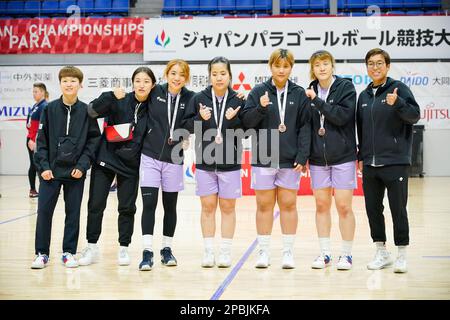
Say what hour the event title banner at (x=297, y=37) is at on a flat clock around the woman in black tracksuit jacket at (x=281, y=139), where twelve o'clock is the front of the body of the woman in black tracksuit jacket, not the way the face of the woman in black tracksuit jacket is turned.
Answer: The event title banner is roughly at 6 o'clock from the woman in black tracksuit jacket.

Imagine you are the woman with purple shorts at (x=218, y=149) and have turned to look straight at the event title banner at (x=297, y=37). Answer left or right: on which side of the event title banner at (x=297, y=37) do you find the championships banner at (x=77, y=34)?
left

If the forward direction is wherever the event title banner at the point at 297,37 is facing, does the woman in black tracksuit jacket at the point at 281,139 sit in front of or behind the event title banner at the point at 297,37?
in front

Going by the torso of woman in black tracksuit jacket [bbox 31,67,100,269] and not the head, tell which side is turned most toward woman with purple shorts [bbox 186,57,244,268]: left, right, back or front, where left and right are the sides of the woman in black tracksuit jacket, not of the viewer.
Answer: left

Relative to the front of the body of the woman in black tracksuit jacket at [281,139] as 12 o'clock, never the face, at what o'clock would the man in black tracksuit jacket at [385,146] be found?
the man in black tracksuit jacket at [385,146] is roughly at 9 o'clock from the woman in black tracksuit jacket at [281,139].

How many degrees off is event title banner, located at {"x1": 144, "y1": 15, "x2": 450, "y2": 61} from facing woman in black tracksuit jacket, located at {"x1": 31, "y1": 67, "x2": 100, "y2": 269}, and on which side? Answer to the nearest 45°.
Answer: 0° — it already faces them

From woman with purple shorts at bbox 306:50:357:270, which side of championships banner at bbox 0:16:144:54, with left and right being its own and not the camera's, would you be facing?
front

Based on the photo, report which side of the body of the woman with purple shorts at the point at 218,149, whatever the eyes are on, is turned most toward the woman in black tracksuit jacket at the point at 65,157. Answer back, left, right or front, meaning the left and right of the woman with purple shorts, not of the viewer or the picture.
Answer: right

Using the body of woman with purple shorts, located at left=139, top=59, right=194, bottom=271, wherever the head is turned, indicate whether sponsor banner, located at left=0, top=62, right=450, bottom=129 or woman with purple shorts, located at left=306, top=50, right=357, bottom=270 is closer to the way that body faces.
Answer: the woman with purple shorts

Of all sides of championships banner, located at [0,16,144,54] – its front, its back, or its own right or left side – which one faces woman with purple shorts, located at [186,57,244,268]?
front

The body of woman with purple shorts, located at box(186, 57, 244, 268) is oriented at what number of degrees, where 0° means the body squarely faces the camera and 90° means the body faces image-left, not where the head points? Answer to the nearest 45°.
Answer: approximately 0°
